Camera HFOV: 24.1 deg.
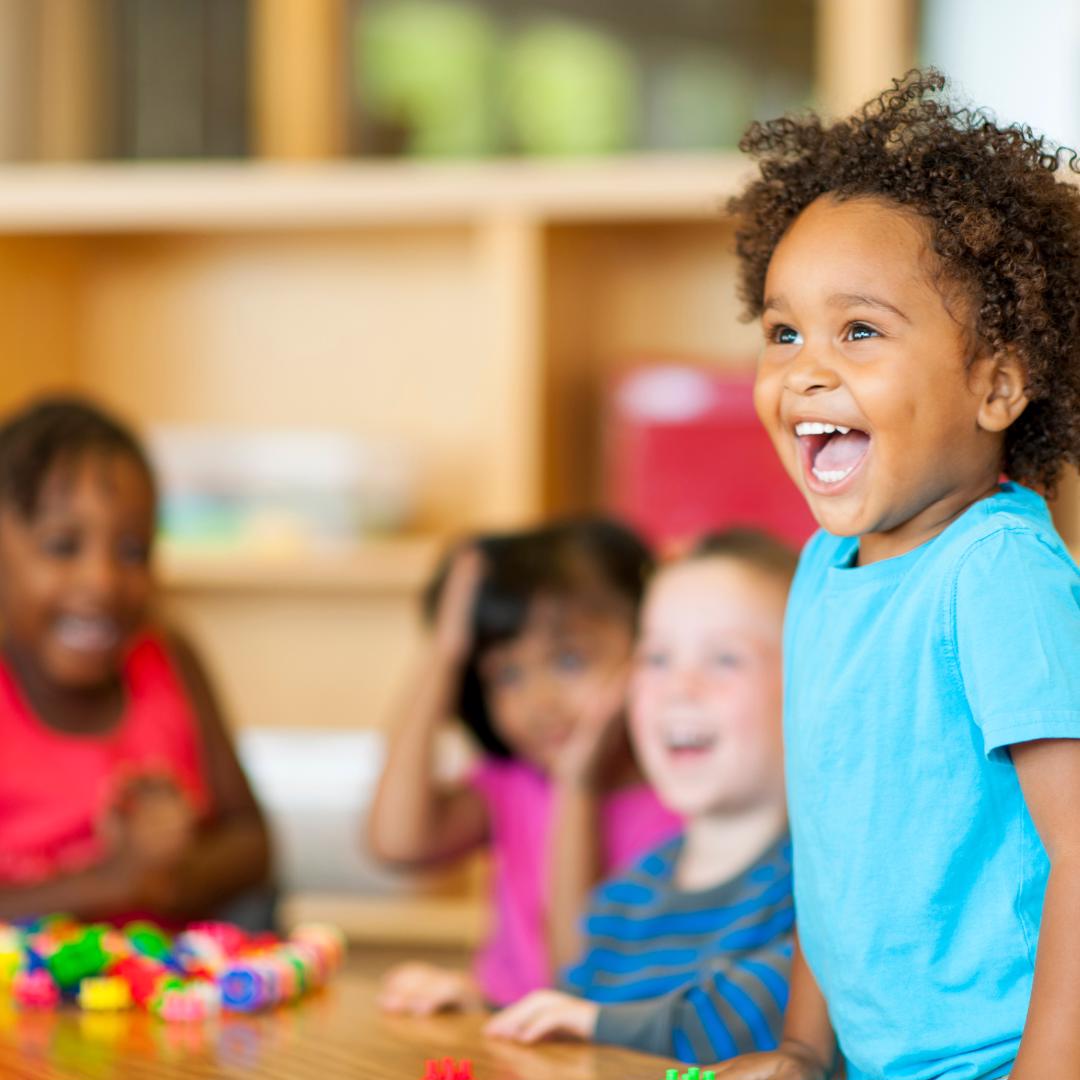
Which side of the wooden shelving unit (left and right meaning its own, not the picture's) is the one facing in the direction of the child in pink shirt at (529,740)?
front

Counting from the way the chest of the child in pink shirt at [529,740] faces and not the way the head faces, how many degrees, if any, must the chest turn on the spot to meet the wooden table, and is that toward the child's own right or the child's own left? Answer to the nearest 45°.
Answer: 0° — they already face it

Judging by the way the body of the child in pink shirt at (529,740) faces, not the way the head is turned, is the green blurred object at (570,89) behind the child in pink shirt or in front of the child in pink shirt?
behind

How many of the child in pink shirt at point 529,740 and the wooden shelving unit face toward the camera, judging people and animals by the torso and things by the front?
2

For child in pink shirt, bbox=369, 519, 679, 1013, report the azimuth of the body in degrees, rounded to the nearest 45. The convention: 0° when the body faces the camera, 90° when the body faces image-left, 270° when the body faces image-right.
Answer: approximately 0°

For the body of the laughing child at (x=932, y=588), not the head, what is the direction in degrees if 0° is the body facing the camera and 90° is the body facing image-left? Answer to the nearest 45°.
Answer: approximately 45°

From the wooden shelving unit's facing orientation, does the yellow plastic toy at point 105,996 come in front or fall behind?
in front

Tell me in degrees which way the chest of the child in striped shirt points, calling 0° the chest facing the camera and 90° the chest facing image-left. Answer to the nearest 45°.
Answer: approximately 45°

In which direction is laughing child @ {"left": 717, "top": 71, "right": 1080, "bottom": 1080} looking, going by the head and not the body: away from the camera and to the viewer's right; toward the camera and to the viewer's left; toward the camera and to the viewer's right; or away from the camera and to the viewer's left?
toward the camera and to the viewer's left

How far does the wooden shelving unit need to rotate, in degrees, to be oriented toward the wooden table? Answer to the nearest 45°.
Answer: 0° — it already faces it
